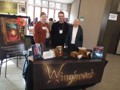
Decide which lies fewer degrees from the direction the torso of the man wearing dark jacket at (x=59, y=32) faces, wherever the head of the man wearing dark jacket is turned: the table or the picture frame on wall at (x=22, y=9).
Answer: the table

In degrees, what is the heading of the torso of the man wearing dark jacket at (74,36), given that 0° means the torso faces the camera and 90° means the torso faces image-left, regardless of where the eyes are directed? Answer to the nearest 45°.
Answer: approximately 0°

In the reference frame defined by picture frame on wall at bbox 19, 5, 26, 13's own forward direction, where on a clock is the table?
The table is roughly at 12 o'clock from the picture frame on wall.

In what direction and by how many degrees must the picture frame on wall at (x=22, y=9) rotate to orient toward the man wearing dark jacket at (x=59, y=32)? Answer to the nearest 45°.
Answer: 0° — it already faces them

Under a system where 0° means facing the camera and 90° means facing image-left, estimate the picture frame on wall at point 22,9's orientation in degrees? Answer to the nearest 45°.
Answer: approximately 0°

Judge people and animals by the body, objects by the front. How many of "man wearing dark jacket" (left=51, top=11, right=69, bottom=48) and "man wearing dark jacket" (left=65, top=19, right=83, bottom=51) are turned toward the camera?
2

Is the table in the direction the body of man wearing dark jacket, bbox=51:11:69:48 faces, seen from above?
yes
